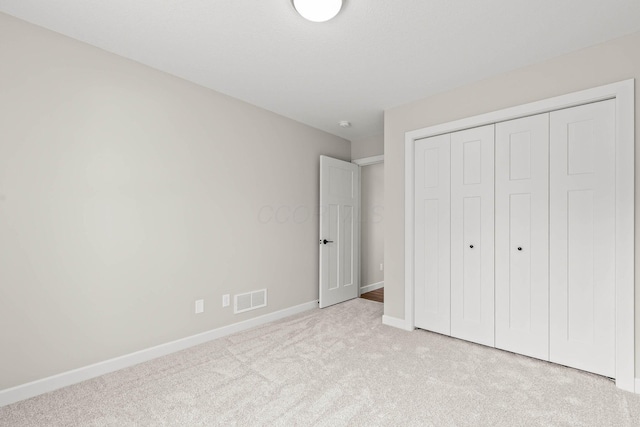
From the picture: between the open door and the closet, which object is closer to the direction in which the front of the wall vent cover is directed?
the closet

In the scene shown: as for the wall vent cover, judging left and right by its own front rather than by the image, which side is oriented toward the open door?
left

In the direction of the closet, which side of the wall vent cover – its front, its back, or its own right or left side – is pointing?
front

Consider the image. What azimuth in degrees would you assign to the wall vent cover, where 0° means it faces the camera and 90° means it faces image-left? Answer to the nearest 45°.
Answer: approximately 315°
